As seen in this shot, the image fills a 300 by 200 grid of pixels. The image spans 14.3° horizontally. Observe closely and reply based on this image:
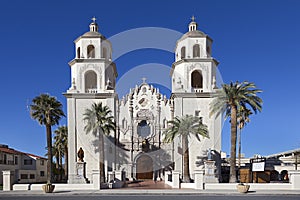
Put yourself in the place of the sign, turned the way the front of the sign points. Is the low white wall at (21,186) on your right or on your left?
on your right

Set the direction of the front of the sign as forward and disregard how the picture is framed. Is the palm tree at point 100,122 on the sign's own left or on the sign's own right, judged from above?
on the sign's own right

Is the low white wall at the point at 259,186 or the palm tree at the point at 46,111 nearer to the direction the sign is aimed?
the low white wall

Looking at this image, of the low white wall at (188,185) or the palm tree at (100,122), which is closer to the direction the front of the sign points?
the low white wall

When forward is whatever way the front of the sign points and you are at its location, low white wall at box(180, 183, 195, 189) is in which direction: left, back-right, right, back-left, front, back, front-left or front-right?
front-right

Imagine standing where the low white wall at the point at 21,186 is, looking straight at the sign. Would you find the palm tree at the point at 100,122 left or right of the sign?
left

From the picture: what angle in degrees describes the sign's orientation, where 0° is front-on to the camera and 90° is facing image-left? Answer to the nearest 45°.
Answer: approximately 0°

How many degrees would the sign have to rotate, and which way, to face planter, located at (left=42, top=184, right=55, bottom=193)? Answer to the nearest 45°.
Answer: approximately 45° to its right

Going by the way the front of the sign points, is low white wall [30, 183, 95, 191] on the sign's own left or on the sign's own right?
on the sign's own right
